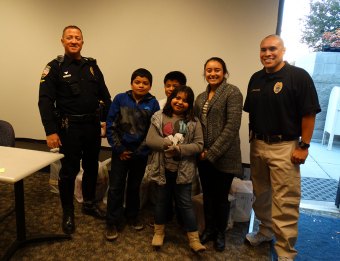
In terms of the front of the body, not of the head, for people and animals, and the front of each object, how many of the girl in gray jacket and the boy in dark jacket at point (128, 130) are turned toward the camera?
2

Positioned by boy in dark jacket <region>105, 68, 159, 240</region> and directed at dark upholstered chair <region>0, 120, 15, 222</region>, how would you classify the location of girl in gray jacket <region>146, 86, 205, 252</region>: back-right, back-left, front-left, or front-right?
back-left

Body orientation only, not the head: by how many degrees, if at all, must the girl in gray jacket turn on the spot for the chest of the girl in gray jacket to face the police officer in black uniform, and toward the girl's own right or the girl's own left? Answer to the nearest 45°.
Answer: approximately 90° to the girl's own right

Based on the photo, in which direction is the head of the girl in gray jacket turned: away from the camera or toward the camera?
toward the camera

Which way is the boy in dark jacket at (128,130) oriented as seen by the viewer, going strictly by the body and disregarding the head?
toward the camera

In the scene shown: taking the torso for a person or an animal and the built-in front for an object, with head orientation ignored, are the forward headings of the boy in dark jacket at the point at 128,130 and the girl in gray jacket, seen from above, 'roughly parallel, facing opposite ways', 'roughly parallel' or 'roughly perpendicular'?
roughly parallel

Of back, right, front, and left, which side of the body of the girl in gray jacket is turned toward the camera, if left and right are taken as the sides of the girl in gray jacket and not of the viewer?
front

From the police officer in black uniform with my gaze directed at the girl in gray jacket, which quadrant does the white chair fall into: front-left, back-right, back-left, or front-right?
front-left

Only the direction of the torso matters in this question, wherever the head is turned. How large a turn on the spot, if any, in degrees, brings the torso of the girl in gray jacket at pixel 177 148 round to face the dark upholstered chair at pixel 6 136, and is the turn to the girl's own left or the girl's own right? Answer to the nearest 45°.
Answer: approximately 90° to the girl's own right

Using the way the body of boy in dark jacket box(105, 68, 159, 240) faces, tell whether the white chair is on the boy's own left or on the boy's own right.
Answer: on the boy's own left
